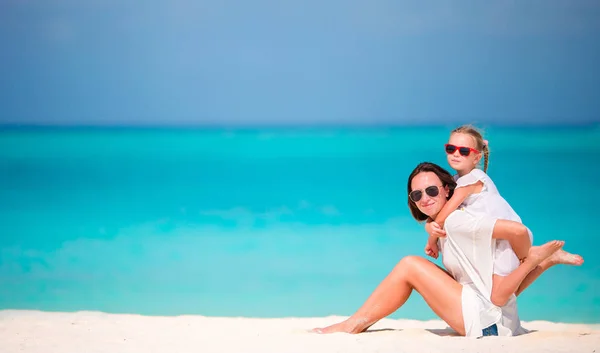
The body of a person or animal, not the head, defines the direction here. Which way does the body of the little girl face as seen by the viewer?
to the viewer's left

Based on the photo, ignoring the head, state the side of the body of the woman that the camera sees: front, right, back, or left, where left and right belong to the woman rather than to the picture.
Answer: left
